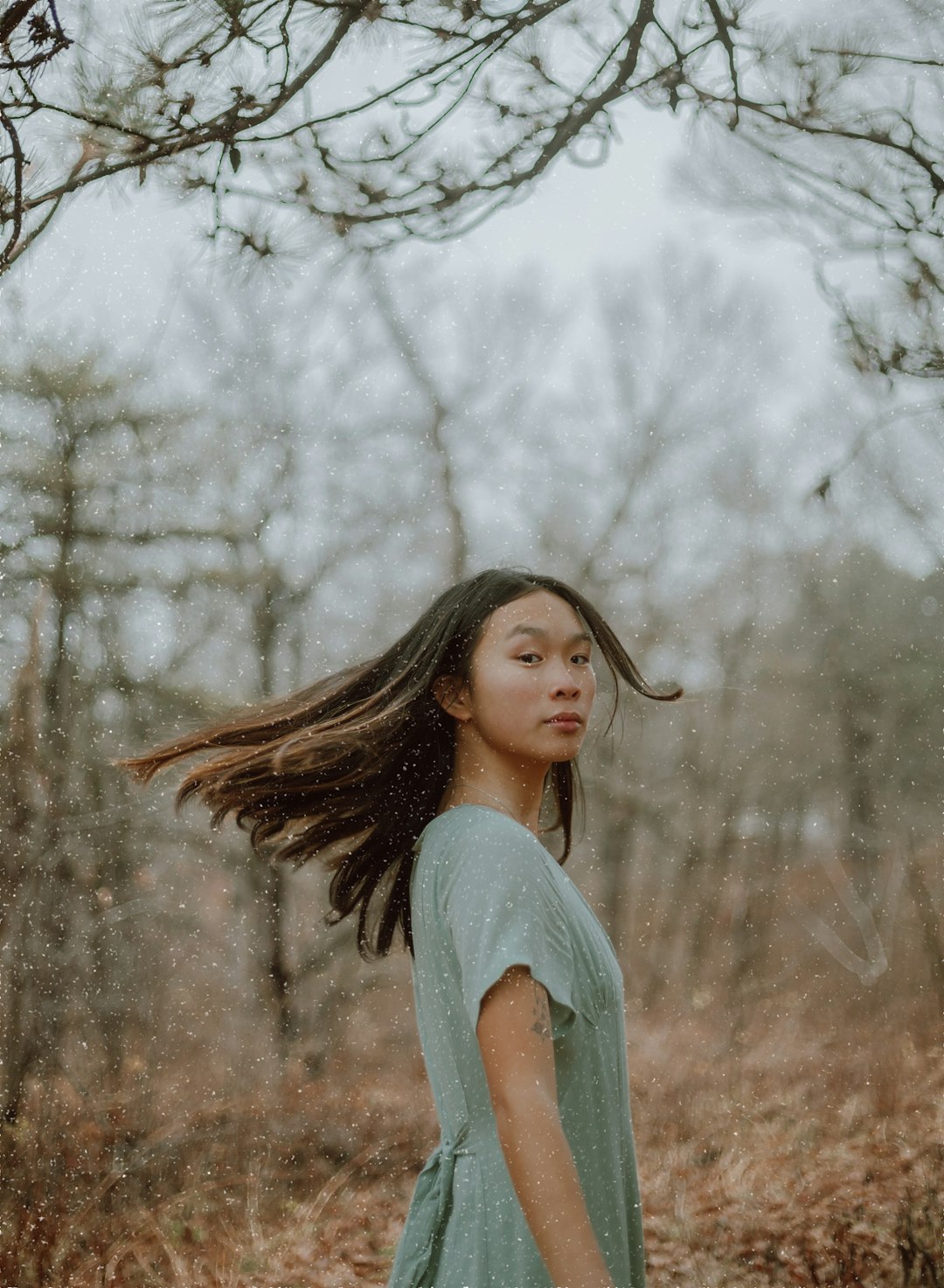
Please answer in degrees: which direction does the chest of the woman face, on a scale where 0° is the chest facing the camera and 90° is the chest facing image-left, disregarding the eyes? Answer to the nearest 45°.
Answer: approximately 270°
